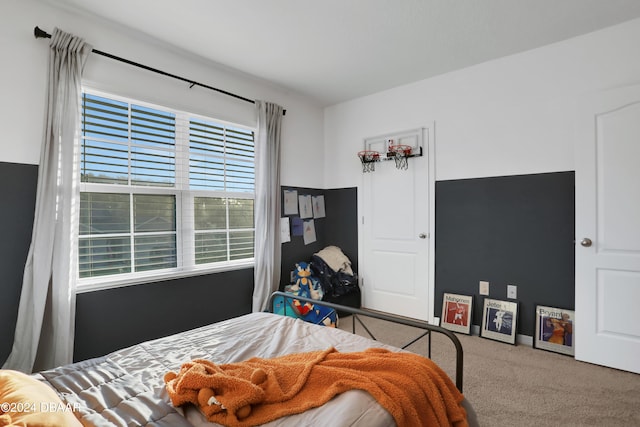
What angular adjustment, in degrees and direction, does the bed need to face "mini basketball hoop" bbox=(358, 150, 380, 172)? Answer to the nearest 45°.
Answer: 0° — it already faces it

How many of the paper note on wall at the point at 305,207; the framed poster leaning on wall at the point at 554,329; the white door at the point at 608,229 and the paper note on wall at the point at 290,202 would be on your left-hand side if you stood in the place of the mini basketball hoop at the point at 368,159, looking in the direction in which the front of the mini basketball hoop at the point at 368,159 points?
2

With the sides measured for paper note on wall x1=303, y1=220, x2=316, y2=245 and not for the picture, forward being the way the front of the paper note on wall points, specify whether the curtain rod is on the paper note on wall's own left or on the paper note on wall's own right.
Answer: on the paper note on wall's own right

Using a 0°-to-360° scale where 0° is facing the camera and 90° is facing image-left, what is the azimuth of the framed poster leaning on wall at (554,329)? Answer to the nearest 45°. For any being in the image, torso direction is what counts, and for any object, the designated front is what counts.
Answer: approximately 45°

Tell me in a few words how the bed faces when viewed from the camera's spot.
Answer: facing away from the viewer and to the right of the viewer

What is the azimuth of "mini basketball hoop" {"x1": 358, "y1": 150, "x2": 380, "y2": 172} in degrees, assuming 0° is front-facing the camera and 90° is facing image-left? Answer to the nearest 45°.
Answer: approximately 45°

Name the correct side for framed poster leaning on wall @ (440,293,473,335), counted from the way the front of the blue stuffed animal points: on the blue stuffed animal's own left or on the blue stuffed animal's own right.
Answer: on the blue stuffed animal's own left

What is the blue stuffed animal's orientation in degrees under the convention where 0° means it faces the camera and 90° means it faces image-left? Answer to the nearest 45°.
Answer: approximately 0°
